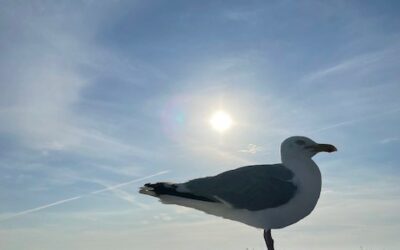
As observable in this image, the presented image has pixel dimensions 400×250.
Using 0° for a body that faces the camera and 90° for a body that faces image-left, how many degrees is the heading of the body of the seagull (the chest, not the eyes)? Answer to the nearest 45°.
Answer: approximately 270°
